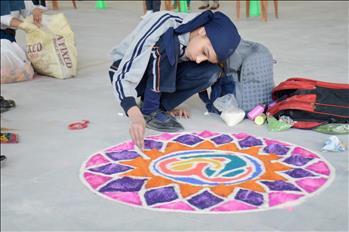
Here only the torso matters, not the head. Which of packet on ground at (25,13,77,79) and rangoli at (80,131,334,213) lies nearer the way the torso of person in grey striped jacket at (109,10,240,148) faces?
the rangoli

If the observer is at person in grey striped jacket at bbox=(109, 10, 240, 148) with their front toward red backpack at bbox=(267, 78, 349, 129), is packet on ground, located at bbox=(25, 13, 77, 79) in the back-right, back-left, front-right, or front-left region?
back-left
